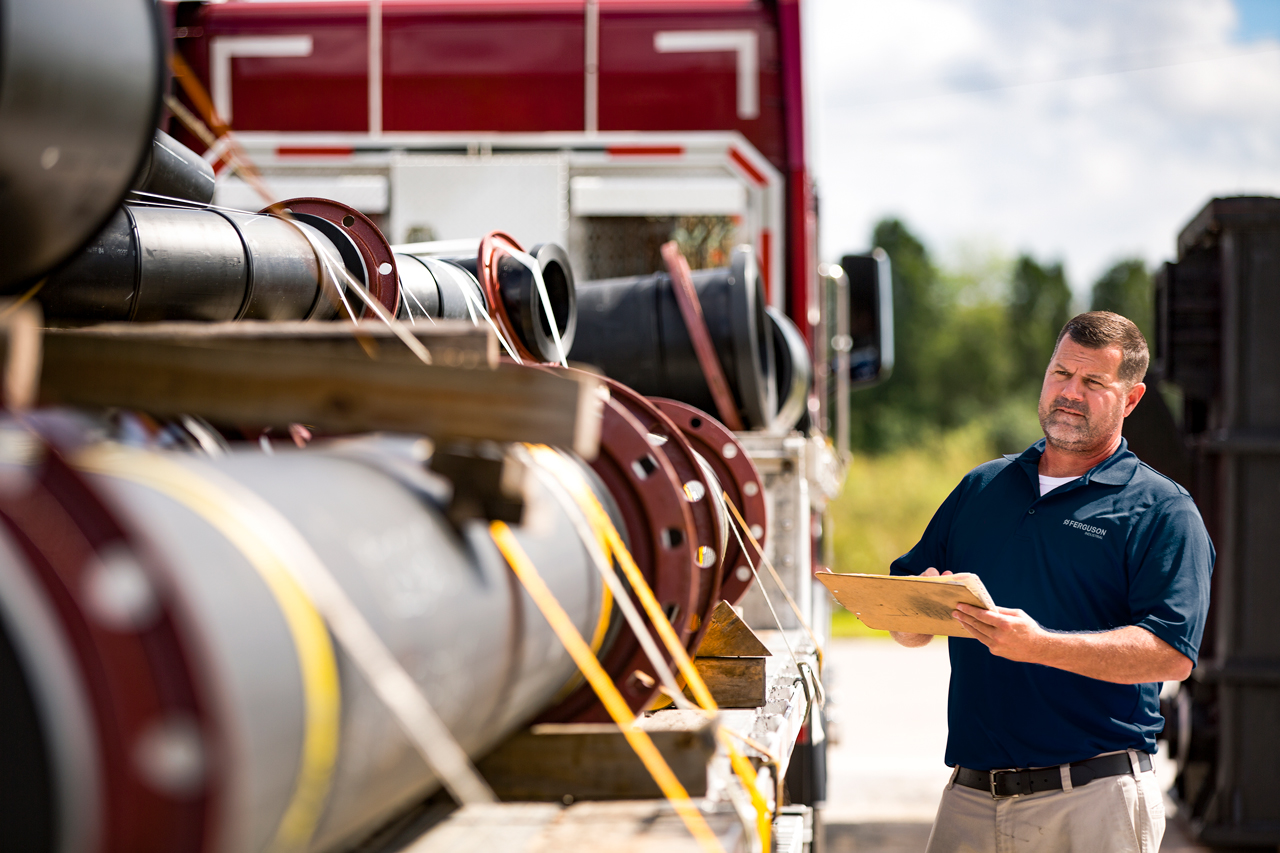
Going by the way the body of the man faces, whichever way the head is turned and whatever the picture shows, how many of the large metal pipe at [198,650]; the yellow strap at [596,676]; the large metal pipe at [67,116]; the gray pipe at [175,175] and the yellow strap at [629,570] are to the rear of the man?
0

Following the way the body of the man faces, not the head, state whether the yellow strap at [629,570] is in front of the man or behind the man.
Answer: in front

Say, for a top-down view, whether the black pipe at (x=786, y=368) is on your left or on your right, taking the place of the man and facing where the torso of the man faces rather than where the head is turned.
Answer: on your right

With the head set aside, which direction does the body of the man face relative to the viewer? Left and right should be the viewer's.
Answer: facing the viewer and to the left of the viewer

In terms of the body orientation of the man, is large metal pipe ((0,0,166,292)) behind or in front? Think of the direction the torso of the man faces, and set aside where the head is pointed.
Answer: in front

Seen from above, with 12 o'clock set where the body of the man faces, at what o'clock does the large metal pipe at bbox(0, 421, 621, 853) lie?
The large metal pipe is roughly at 11 o'clock from the man.

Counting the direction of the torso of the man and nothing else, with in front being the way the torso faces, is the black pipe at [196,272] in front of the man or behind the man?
in front

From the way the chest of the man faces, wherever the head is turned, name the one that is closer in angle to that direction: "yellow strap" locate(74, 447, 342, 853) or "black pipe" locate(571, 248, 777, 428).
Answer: the yellow strap

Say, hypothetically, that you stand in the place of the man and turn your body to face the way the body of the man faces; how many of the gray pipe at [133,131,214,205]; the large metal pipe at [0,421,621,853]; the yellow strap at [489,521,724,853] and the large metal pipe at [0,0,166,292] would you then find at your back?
0
